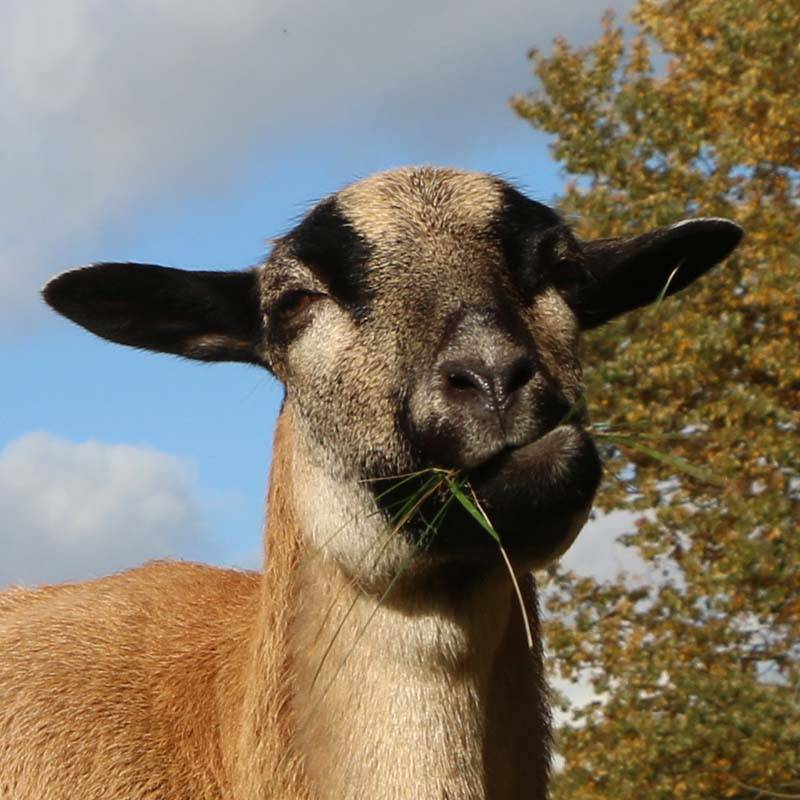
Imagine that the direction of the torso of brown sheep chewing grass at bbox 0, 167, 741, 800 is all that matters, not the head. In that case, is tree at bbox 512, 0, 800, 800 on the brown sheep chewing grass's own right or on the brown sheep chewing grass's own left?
on the brown sheep chewing grass's own left

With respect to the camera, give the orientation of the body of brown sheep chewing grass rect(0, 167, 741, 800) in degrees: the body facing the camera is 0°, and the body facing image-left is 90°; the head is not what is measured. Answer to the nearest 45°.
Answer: approximately 315°
